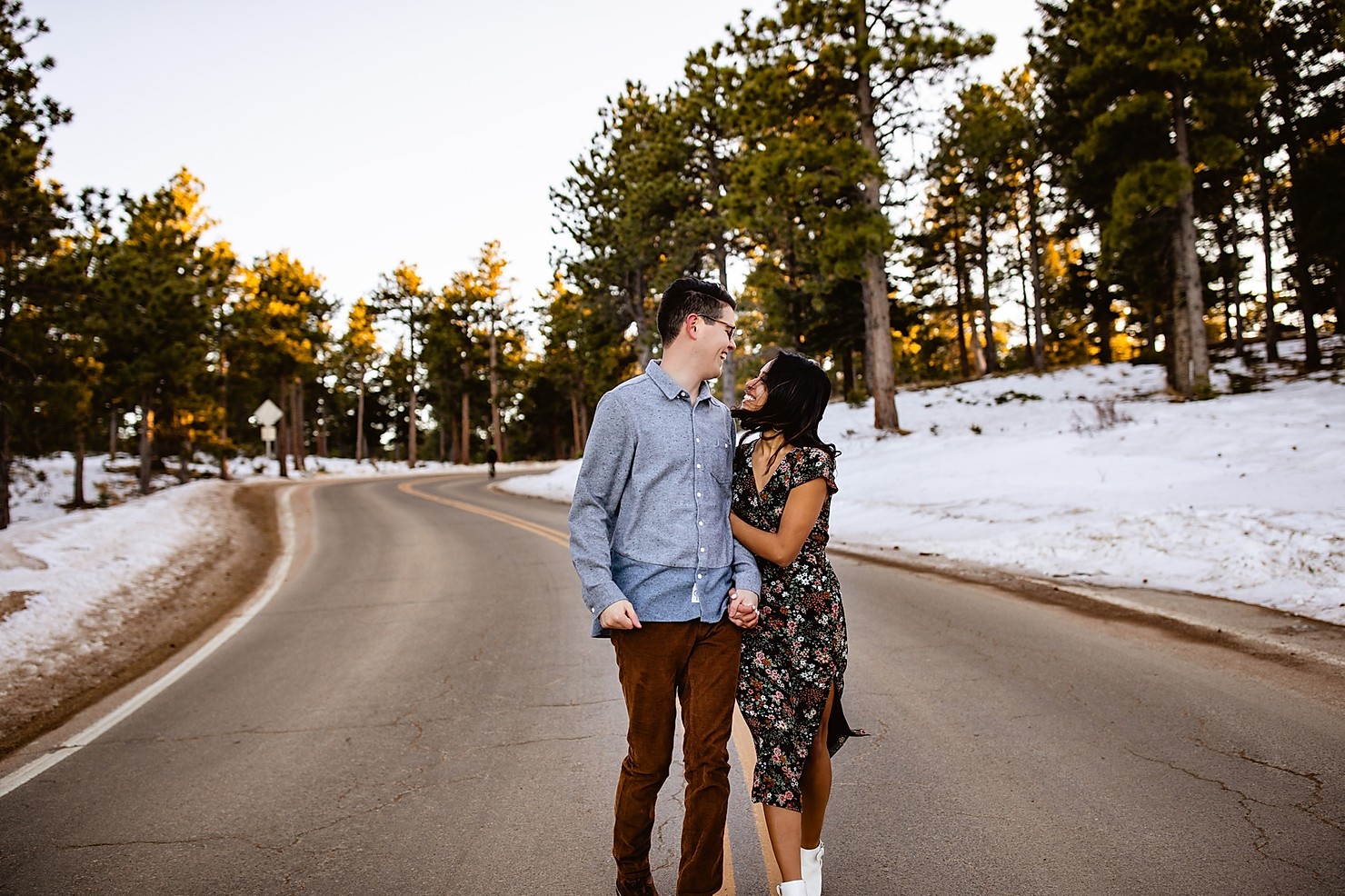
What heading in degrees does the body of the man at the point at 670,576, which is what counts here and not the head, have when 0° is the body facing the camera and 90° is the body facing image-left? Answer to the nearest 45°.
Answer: approximately 315°

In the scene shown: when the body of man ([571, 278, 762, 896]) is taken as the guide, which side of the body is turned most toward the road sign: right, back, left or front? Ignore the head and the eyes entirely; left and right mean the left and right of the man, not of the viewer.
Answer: back

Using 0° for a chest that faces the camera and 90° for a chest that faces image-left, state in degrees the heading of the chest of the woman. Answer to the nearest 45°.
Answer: approximately 45°

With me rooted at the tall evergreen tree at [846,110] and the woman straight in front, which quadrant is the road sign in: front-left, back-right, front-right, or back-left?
back-right

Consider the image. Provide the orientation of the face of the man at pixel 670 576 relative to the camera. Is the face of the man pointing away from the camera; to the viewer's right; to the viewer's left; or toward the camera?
to the viewer's right

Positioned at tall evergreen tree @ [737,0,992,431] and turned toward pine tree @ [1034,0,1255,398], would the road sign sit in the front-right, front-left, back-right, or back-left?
back-left
